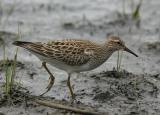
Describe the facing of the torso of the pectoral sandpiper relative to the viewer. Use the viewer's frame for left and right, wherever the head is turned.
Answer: facing to the right of the viewer
